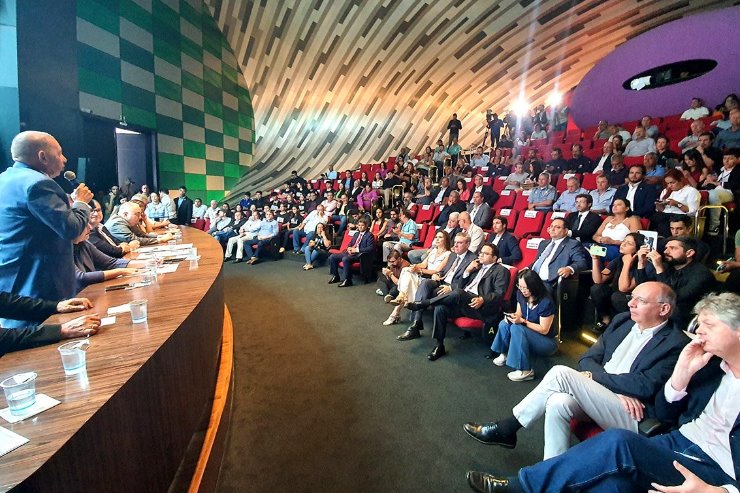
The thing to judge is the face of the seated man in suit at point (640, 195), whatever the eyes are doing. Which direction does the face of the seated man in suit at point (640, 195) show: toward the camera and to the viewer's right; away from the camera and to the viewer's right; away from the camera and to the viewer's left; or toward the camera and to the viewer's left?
toward the camera and to the viewer's left

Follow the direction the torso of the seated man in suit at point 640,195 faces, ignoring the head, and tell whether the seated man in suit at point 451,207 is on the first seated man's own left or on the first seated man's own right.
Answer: on the first seated man's own right

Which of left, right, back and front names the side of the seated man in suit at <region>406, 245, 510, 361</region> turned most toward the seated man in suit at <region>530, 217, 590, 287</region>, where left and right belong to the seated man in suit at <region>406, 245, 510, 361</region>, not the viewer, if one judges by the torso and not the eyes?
back

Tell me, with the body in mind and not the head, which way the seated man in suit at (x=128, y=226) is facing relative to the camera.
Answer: to the viewer's right

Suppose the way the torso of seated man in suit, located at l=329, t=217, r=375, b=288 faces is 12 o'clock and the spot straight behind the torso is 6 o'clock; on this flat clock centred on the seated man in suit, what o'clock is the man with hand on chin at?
The man with hand on chin is roughly at 10 o'clock from the seated man in suit.

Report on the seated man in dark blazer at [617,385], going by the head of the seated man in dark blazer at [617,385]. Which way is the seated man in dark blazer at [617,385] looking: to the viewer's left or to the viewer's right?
to the viewer's left

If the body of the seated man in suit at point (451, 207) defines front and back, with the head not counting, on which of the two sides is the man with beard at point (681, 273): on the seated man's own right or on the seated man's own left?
on the seated man's own left

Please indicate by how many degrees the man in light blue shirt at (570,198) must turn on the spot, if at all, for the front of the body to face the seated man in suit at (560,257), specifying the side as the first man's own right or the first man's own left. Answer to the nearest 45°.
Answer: approximately 45° to the first man's own left

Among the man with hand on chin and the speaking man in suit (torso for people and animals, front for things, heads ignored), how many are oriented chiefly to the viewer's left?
1

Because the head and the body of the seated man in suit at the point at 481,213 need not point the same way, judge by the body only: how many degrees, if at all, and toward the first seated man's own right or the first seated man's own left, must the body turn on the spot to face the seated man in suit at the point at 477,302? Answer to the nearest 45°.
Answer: approximately 45° to the first seated man's own left

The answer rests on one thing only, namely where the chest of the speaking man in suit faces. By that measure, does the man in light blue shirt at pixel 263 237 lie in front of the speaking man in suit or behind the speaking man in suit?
in front

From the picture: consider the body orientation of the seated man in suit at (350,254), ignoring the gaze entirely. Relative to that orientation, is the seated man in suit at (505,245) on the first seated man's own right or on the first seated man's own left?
on the first seated man's own left
